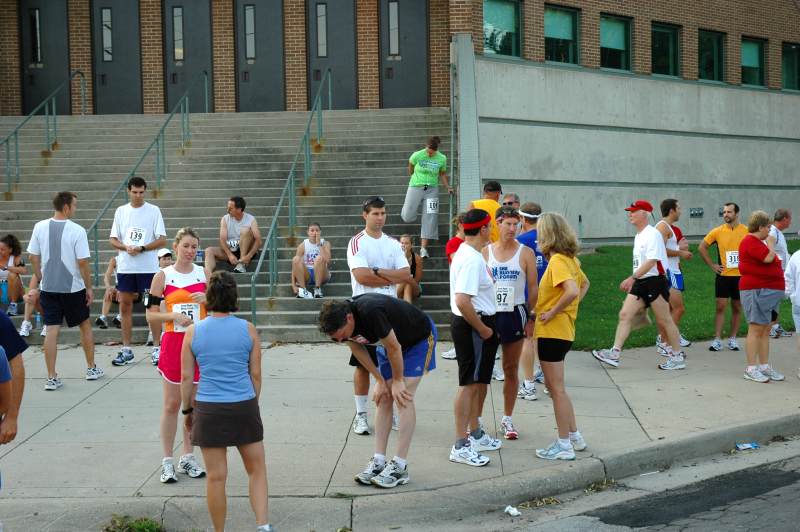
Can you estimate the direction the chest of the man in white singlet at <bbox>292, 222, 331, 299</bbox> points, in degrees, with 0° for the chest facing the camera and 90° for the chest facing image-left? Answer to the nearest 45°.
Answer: approximately 0°

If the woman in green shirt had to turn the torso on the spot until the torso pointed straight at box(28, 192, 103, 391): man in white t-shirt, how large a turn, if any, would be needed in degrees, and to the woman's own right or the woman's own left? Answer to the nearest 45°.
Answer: approximately 45° to the woman's own right

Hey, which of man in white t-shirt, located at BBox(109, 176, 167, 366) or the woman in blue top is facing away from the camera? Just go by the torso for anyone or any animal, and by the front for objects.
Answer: the woman in blue top

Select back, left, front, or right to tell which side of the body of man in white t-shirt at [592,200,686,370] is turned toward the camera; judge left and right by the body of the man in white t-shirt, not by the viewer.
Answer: left

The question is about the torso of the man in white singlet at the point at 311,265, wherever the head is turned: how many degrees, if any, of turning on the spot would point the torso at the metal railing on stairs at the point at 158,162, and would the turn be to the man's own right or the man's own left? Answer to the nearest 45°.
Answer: approximately 135° to the man's own right

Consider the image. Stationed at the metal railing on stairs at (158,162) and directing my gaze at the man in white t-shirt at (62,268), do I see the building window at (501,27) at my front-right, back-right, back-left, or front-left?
back-left

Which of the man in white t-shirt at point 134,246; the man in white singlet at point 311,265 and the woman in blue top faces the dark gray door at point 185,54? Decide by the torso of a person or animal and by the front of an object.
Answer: the woman in blue top

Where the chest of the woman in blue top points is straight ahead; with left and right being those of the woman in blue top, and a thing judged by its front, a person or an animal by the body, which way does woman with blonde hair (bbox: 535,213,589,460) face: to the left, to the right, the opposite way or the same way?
to the left

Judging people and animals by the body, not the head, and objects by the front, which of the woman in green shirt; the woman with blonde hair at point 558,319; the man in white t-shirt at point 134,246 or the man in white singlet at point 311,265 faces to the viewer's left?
the woman with blonde hair

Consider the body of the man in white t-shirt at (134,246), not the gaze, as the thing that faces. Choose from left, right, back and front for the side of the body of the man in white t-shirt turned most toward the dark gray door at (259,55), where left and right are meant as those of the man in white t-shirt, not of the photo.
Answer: back

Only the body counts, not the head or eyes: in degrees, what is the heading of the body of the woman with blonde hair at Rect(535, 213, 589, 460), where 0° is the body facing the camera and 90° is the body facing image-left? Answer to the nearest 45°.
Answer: approximately 90°

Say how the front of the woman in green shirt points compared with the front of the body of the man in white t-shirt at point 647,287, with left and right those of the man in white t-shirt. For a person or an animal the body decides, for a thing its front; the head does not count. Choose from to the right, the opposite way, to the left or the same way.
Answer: to the left

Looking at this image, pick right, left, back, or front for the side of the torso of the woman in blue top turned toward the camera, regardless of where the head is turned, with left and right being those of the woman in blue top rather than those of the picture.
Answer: back
